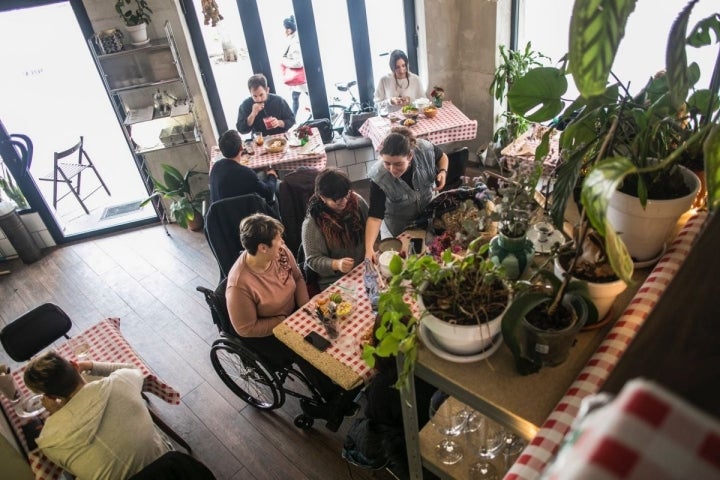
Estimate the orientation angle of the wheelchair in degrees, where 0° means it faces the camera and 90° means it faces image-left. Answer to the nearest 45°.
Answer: approximately 315°

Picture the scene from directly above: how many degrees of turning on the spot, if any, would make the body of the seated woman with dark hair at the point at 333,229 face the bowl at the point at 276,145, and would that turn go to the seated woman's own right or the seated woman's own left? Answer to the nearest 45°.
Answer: approximately 135° to the seated woman's own left

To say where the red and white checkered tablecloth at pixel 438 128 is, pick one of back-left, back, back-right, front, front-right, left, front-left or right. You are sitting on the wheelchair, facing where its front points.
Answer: left

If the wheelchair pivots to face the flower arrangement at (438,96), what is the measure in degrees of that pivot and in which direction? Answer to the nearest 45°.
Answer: approximately 90° to its left

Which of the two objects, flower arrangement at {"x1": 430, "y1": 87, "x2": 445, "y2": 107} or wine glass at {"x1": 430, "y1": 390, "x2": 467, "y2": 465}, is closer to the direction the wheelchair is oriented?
the wine glass

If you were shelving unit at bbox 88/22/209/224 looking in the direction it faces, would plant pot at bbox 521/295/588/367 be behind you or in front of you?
in front

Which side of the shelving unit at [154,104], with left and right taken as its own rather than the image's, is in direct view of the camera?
front

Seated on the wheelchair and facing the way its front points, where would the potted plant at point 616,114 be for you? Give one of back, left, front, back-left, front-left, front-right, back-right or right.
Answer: front

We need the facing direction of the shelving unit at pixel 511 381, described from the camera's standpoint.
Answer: facing the viewer and to the left of the viewer

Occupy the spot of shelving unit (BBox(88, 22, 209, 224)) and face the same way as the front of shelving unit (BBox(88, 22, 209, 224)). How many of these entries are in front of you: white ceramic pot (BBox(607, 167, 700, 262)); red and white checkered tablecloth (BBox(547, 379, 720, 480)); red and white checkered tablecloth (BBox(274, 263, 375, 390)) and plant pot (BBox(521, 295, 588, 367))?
4

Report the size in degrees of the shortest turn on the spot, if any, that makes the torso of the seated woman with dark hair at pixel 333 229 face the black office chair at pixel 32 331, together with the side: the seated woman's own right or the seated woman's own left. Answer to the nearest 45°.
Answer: approximately 135° to the seated woman's own right

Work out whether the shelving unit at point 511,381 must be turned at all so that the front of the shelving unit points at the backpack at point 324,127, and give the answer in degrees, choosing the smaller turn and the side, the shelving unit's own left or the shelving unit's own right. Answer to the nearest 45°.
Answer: approximately 90° to the shelving unit's own right

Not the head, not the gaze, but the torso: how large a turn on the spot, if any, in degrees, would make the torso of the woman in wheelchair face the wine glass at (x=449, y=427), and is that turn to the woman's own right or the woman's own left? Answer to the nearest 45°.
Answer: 0° — they already face it

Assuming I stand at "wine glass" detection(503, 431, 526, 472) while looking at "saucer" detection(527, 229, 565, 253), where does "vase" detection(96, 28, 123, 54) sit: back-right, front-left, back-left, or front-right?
front-left

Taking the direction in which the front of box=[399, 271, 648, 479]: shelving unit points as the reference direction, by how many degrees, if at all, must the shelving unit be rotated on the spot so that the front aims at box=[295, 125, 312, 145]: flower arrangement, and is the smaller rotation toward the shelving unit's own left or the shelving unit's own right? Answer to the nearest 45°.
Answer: approximately 90° to the shelving unit's own right

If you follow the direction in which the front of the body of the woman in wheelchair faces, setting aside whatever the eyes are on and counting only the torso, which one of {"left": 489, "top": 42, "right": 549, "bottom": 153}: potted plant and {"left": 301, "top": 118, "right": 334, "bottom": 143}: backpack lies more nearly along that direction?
the potted plant

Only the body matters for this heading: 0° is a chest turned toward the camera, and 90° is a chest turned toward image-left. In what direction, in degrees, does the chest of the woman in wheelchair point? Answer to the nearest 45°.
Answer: approximately 315°

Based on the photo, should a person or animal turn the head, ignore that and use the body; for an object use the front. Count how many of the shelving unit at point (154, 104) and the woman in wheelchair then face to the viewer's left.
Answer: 0

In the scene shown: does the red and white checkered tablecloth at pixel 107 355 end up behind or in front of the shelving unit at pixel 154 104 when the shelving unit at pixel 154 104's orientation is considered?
in front
